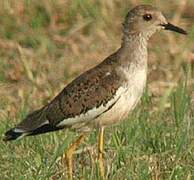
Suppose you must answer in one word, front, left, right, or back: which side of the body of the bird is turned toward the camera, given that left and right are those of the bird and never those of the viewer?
right
